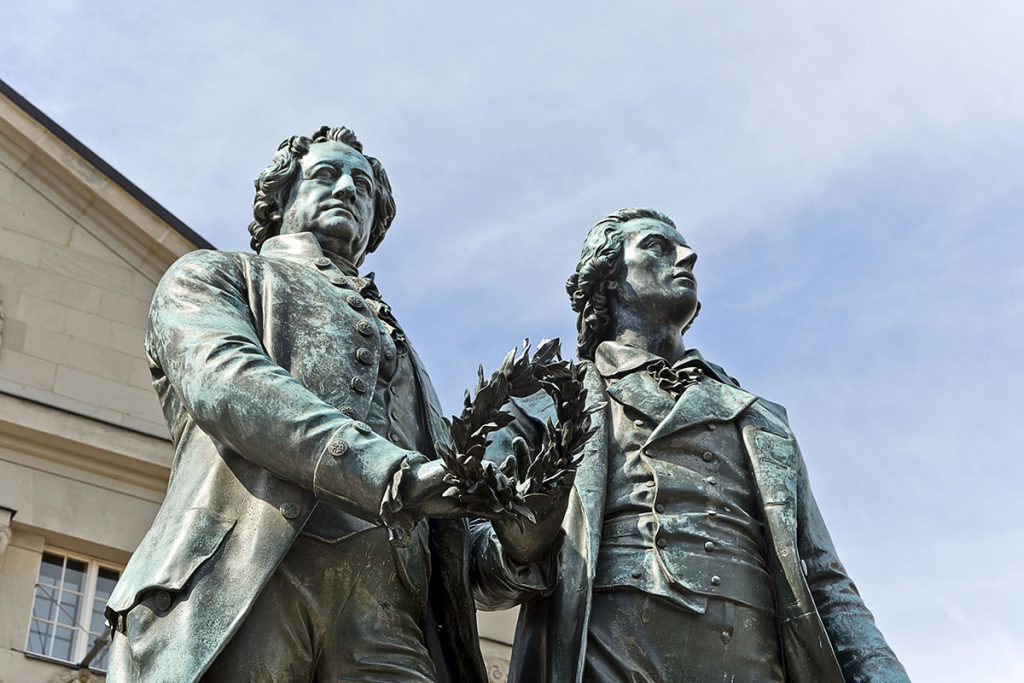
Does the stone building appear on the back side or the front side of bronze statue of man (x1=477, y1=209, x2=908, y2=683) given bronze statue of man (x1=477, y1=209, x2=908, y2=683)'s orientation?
on the back side

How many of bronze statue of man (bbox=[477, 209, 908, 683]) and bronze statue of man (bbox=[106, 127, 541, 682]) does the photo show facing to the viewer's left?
0

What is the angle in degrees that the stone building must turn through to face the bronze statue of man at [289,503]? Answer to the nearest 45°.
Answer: approximately 45° to its right

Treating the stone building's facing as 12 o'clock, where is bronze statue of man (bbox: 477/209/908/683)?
The bronze statue of man is roughly at 1 o'clock from the stone building.

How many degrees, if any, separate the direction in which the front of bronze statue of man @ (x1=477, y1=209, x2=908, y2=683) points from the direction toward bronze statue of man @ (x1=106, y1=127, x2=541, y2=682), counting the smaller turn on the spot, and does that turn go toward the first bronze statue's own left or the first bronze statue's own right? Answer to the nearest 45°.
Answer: approximately 45° to the first bronze statue's own right

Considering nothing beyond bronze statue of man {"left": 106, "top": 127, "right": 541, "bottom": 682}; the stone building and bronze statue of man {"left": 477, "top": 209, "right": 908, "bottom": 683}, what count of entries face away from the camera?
0

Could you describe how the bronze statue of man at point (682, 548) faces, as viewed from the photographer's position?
facing the viewer

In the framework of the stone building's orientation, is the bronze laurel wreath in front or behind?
in front

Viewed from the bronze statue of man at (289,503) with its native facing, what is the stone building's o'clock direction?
The stone building is roughly at 7 o'clock from the bronze statue of man.

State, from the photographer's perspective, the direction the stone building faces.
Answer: facing the viewer and to the right of the viewer
